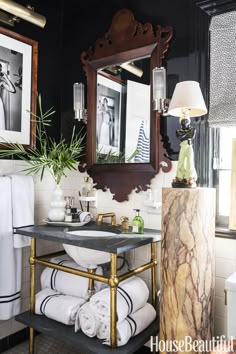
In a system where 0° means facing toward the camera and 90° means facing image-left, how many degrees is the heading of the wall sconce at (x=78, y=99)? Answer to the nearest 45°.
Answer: approximately 45°

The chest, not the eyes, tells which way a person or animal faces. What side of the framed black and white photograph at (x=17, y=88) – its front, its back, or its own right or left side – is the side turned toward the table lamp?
front

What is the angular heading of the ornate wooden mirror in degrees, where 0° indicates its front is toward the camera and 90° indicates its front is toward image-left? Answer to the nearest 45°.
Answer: approximately 45°

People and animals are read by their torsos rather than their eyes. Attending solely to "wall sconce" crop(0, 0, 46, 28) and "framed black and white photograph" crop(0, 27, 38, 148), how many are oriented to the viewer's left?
0

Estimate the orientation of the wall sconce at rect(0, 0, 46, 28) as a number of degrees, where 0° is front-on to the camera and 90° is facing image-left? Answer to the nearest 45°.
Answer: approximately 315°

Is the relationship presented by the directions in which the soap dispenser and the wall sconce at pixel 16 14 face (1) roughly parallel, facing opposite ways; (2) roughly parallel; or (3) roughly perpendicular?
roughly perpendicular

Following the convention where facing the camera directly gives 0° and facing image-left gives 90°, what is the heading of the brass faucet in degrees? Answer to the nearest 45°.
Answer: approximately 45°
